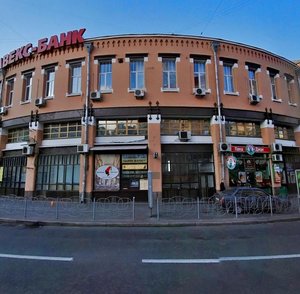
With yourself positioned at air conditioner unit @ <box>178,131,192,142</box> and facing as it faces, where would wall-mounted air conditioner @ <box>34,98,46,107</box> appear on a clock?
The wall-mounted air conditioner is roughly at 3 o'clock from the air conditioner unit.

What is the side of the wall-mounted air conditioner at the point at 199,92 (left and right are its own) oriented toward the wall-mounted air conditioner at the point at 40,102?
right

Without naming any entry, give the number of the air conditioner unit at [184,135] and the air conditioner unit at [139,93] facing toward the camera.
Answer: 2

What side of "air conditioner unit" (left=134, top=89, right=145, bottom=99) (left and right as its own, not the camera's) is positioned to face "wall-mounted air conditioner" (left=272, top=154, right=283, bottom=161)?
left

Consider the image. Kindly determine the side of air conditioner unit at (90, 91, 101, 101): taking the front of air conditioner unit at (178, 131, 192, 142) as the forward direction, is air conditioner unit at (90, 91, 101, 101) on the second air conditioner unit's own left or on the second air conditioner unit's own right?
on the second air conditioner unit's own right

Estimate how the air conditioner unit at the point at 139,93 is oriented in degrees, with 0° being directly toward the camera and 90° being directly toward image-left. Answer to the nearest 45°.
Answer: approximately 0°

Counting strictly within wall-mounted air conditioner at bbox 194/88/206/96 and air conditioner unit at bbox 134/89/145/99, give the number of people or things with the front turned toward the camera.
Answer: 2

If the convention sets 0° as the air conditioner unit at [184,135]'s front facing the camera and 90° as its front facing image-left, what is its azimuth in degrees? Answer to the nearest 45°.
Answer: approximately 0°
